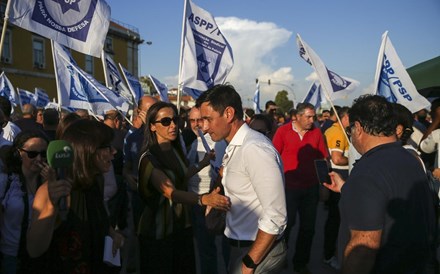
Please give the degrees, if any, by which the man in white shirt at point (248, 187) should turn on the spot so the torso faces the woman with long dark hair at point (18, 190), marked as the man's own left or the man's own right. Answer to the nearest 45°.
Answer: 0° — they already face them

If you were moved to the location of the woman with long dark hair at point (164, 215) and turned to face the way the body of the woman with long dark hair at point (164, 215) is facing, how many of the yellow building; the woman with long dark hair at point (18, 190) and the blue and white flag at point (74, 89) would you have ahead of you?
0

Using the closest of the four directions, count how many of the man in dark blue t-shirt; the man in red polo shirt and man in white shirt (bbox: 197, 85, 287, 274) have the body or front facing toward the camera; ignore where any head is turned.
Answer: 1

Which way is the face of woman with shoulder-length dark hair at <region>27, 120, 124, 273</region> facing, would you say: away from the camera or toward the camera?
away from the camera

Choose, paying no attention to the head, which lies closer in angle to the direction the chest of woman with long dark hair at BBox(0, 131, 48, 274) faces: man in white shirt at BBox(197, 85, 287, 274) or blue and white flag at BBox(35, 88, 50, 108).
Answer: the man in white shirt

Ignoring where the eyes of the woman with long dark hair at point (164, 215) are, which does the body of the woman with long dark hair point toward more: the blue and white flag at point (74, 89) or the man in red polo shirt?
the man in red polo shirt

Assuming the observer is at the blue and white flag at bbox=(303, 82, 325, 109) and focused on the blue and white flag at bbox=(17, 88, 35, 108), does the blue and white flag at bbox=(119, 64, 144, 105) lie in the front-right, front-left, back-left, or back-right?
front-left

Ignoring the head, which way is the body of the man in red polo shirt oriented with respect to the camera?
toward the camera

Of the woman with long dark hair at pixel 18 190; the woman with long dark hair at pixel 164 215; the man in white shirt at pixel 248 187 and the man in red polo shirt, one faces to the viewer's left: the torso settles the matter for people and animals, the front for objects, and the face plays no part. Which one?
the man in white shirt

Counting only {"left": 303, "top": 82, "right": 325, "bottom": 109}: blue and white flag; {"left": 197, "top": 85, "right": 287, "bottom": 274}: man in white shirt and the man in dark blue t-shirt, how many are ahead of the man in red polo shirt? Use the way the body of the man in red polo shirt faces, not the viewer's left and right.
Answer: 2

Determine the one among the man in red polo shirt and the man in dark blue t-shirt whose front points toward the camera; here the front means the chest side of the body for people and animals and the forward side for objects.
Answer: the man in red polo shirt

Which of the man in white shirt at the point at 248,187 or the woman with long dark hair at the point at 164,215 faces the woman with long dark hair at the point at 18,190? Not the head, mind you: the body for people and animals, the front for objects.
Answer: the man in white shirt

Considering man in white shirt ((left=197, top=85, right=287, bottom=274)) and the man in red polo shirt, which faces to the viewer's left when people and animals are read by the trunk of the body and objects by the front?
the man in white shirt

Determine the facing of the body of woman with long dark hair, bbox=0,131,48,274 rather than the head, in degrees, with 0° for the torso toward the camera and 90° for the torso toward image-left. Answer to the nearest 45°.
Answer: approximately 315°

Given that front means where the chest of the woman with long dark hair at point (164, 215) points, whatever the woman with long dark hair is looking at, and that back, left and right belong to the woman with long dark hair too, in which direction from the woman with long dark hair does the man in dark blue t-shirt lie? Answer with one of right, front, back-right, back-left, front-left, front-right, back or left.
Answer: front

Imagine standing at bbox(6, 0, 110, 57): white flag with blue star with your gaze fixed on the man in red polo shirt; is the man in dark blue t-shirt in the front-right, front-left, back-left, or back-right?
front-right

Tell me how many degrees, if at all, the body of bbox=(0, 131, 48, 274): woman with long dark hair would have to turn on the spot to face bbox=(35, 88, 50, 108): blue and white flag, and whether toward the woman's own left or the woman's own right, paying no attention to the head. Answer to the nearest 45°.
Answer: approximately 135° to the woman's own left
